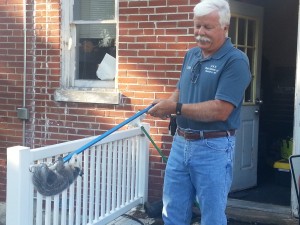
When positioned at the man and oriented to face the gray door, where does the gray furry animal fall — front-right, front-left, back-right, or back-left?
back-left

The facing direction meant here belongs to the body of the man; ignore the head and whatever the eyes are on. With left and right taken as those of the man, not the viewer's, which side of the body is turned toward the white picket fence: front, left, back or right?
right

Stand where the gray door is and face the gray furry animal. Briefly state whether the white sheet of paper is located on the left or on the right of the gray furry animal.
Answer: right

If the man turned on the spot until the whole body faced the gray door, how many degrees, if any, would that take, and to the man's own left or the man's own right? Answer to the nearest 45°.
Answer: approximately 135° to the man's own right

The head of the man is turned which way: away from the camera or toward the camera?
toward the camera

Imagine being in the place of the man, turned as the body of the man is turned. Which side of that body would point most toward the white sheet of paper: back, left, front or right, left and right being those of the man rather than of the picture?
right

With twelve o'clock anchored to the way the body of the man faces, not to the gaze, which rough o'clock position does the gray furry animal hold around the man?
The gray furry animal is roughly at 1 o'clock from the man.

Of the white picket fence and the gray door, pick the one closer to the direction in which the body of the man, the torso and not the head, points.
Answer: the white picket fence

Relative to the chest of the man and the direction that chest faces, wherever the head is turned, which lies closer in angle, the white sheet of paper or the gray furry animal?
the gray furry animal

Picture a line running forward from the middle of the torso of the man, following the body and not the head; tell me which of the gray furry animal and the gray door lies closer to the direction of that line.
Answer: the gray furry animal

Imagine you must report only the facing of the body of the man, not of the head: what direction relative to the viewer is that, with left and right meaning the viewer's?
facing the viewer and to the left of the viewer
